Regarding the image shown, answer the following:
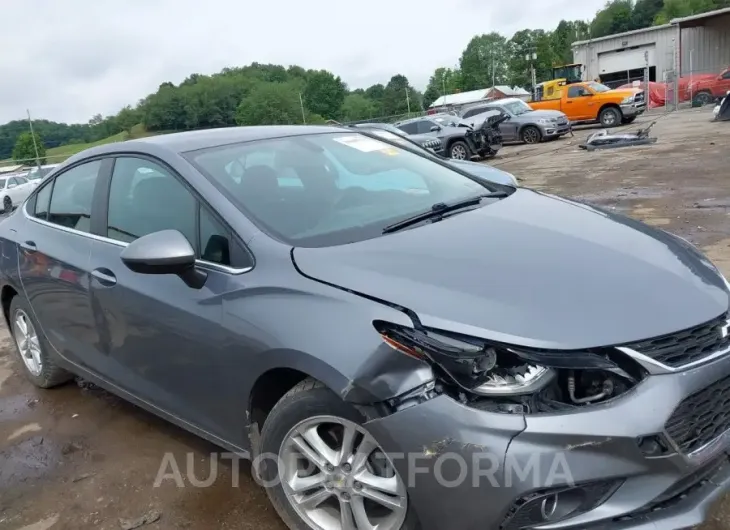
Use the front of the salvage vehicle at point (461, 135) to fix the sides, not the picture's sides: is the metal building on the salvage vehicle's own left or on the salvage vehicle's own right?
on the salvage vehicle's own left

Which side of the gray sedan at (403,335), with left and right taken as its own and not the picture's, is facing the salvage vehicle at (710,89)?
left

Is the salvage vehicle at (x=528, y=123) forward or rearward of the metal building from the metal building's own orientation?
forward

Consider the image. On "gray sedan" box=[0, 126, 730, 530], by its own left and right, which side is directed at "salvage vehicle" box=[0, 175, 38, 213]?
back

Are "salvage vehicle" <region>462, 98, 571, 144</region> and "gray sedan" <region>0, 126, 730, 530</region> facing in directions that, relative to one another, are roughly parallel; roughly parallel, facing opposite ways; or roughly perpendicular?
roughly parallel

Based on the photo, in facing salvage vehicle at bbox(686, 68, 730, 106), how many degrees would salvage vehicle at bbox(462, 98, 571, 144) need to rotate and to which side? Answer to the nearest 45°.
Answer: approximately 90° to its left

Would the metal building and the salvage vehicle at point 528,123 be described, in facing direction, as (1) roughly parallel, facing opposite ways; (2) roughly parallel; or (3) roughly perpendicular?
roughly perpendicular

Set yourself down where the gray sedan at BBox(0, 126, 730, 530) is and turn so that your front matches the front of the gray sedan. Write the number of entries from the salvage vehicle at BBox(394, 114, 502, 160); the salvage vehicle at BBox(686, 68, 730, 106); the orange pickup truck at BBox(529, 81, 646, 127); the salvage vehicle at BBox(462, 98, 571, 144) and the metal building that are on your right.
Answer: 0

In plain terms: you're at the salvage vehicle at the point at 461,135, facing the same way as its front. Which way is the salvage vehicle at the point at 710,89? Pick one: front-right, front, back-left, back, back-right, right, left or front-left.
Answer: left

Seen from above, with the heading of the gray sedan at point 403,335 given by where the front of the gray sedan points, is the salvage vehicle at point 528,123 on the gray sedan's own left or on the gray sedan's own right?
on the gray sedan's own left

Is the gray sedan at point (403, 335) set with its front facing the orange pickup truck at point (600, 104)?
no

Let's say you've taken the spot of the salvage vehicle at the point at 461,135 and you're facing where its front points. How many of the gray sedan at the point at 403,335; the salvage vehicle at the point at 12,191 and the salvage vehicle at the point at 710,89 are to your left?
1

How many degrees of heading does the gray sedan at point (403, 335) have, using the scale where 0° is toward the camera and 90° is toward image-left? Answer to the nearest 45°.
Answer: approximately 315°

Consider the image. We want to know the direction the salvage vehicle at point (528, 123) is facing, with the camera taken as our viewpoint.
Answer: facing the viewer and to the right of the viewer

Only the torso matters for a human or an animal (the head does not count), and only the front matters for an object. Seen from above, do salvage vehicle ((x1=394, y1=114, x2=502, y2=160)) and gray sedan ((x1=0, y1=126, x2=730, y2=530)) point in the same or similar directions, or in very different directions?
same or similar directions

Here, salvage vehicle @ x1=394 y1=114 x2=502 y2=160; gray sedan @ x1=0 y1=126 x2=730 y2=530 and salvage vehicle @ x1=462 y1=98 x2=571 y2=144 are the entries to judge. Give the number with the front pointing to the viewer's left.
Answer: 0

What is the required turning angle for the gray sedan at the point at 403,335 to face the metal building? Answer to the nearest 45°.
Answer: approximately 90° to its left
